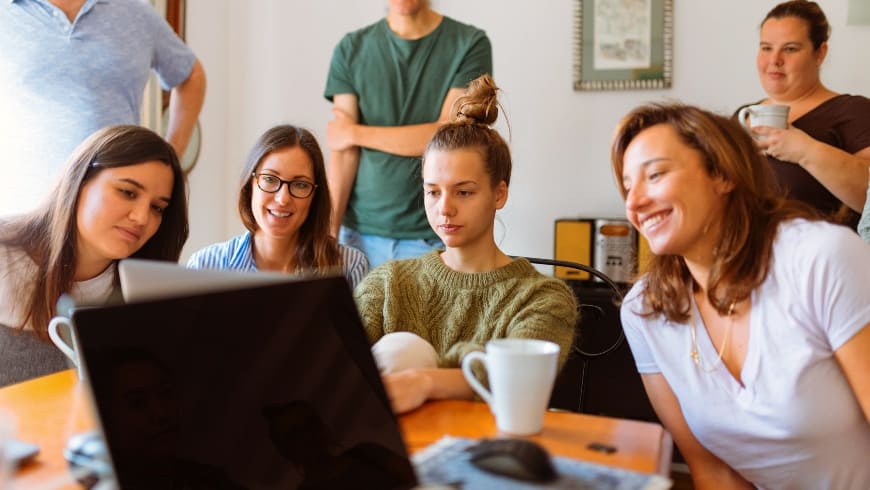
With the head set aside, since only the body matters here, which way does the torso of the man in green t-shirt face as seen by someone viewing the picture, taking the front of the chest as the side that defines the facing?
toward the camera

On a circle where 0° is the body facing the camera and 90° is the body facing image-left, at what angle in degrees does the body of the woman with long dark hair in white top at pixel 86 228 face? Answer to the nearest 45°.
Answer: approximately 315°

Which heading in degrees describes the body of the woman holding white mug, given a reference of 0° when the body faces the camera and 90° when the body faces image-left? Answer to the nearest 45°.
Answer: approximately 45°

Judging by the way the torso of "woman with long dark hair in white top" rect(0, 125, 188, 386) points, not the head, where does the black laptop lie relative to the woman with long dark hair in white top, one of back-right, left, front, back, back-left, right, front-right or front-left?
front-right

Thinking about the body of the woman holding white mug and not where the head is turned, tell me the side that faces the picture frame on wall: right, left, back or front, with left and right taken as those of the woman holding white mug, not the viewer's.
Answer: right

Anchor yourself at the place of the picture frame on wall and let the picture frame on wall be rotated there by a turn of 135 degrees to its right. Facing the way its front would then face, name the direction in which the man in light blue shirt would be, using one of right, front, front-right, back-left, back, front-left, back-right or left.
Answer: left

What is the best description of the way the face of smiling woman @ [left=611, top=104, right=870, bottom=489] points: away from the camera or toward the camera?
toward the camera

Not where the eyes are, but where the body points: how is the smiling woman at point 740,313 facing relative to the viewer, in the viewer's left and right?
facing the viewer and to the left of the viewer

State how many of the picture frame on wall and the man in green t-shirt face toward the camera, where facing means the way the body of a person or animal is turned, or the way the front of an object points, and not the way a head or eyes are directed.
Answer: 2

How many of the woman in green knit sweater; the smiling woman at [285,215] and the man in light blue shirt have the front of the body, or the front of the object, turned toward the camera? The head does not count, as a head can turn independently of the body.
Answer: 3

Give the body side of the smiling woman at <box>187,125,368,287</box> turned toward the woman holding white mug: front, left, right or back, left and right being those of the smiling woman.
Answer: left

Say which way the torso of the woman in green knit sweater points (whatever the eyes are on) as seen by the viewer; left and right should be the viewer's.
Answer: facing the viewer

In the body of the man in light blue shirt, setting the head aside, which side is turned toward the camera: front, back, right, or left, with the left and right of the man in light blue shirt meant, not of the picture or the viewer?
front

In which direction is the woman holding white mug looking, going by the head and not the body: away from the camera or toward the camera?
toward the camera

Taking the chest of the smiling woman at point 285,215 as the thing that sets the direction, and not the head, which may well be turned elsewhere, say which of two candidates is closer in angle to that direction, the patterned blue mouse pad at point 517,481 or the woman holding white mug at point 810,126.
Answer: the patterned blue mouse pad

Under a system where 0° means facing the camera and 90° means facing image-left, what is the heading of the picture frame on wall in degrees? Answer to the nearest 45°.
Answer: approximately 0°

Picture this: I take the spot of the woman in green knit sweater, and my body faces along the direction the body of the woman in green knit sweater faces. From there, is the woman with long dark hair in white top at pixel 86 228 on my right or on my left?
on my right

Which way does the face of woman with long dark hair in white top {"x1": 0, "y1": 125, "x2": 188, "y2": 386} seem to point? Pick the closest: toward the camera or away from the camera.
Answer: toward the camera
